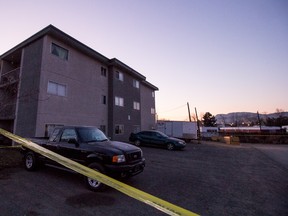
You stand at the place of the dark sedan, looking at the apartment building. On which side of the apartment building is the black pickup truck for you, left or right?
left

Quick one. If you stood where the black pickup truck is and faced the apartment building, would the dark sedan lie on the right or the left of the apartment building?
right

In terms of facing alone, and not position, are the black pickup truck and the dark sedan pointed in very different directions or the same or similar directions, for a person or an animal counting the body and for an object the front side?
same or similar directions

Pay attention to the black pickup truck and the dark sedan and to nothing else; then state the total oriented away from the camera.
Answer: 0

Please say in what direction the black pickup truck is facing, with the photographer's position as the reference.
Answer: facing the viewer and to the right of the viewer
